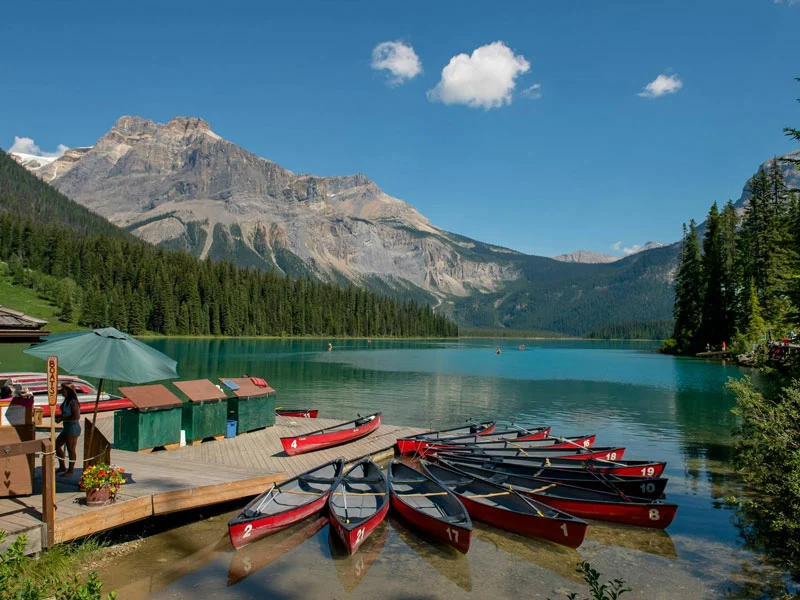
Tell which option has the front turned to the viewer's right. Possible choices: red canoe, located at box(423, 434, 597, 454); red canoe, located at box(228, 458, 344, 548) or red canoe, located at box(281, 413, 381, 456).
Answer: red canoe, located at box(423, 434, 597, 454)

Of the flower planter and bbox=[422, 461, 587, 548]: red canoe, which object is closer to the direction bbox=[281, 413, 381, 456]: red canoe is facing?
the flower planter

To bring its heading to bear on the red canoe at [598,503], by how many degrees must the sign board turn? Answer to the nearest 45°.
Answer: approximately 90° to its left

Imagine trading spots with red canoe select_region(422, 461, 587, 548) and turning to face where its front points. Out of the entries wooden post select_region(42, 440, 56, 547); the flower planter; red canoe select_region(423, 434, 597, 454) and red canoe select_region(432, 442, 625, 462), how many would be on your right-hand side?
2

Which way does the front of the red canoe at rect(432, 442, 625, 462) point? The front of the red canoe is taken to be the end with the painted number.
to the viewer's right

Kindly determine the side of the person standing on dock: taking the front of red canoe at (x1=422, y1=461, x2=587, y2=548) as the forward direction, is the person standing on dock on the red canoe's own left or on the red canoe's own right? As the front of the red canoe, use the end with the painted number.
on the red canoe's own right

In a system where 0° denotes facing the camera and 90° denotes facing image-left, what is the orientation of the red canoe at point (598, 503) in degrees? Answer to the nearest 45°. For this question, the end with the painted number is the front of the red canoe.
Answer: approximately 315°

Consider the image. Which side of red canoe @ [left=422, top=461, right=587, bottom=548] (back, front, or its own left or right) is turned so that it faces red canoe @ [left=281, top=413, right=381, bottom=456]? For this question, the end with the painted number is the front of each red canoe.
back

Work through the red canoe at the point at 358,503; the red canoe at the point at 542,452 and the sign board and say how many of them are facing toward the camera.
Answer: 2

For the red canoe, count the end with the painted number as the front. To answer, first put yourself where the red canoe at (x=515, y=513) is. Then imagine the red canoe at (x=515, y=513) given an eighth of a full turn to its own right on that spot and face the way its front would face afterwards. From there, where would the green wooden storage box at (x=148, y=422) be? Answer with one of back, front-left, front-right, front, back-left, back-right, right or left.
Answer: right

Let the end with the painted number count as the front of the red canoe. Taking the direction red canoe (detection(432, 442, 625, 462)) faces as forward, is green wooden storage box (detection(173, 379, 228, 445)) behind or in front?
behind

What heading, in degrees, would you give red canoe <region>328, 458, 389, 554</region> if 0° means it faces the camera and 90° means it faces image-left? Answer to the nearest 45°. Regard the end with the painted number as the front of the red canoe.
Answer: approximately 0°

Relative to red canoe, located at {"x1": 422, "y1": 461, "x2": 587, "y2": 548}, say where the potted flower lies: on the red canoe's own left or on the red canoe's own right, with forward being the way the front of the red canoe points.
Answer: on the red canoe's own right

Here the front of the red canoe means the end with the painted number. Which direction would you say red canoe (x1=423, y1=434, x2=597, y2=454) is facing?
to the viewer's right

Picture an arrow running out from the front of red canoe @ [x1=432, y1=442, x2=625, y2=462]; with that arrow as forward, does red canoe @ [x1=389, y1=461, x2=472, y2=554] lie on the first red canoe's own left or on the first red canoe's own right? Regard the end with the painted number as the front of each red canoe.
on the first red canoe's own right
